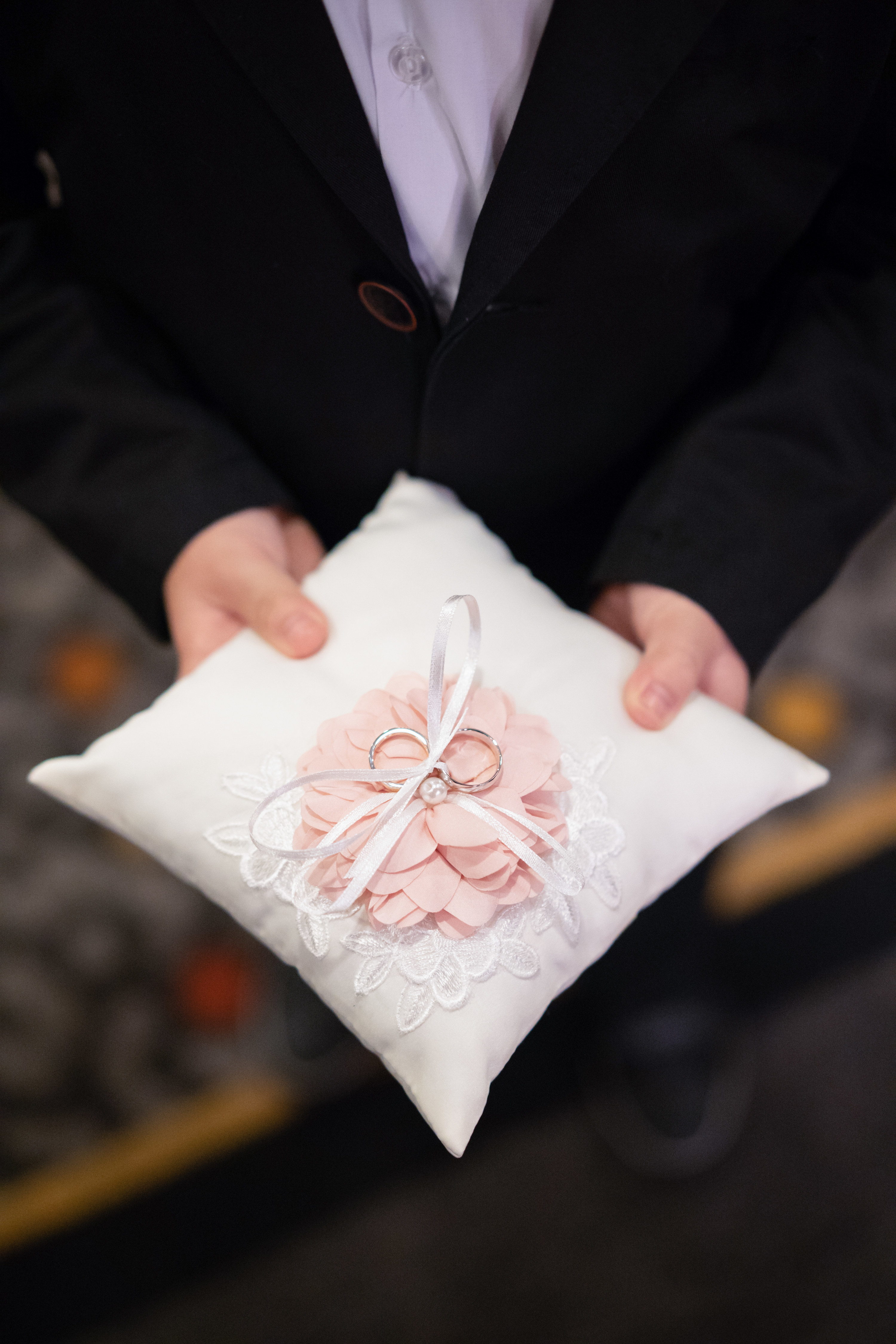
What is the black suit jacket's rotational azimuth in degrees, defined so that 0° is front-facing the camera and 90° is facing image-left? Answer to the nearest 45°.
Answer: approximately 0°
